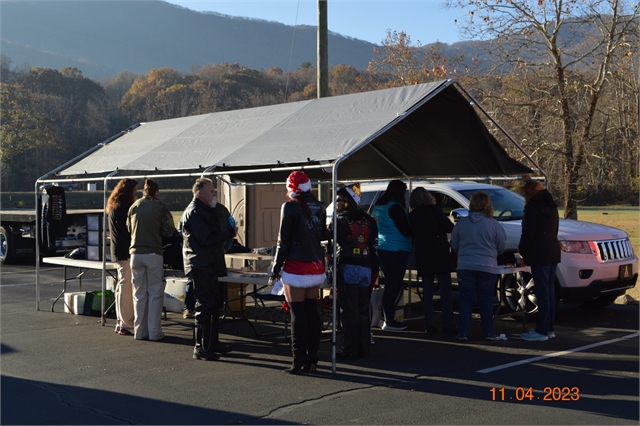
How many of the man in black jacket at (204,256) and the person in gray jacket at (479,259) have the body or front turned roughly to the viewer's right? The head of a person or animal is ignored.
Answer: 1

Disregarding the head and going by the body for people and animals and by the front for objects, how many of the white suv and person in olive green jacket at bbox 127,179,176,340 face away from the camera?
1

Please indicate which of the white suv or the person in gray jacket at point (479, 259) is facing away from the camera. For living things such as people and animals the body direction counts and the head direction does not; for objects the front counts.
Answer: the person in gray jacket

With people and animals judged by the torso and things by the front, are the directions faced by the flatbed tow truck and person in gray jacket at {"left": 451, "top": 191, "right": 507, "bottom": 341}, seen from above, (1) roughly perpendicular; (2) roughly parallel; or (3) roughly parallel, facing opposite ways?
roughly perpendicular

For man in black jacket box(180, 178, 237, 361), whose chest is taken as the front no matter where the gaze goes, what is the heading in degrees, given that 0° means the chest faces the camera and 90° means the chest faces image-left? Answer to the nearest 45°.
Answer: approximately 270°

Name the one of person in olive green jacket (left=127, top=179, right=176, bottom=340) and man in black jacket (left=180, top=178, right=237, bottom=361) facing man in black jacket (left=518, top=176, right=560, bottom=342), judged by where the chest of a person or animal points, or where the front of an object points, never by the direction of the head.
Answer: man in black jacket (left=180, top=178, right=237, bottom=361)

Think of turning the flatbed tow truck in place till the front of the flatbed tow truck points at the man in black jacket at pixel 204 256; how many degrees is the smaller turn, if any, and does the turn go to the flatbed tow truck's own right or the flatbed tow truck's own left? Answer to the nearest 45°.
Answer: approximately 135° to the flatbed tow truck's own left

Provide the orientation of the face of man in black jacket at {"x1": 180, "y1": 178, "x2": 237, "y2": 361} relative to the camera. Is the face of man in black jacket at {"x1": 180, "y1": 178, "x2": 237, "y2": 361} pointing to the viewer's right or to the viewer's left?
to the viewer's right

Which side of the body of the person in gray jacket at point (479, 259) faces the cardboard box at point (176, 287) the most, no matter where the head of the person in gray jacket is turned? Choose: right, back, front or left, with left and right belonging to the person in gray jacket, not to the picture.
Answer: left

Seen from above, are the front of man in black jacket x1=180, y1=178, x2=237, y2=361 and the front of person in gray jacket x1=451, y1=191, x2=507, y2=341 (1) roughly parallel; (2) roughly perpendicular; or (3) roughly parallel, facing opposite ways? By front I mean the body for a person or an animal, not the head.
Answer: roughly perpendicular

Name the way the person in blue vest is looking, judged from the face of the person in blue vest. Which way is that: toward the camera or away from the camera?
away from the camera

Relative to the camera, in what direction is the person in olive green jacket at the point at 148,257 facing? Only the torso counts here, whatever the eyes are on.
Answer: away from the camera

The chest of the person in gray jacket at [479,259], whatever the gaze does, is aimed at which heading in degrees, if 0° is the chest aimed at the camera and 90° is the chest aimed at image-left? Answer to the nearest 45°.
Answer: approximately 180°
